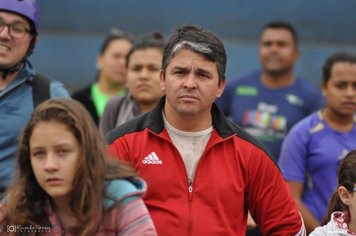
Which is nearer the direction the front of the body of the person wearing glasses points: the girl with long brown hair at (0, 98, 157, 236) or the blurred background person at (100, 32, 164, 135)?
the girl with long brown hair

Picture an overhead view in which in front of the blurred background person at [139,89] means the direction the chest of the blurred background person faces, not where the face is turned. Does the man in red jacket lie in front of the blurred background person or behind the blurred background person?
in front

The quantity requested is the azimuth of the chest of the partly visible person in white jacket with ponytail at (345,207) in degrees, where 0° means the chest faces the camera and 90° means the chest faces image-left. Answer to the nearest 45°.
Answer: approximately 315°

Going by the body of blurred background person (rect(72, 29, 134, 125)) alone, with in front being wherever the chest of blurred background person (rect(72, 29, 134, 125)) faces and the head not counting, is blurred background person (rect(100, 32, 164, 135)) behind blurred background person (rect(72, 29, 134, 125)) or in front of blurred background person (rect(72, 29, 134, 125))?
in front

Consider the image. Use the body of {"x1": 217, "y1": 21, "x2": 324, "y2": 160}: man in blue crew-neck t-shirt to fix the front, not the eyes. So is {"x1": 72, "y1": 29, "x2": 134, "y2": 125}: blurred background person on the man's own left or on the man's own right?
on the man's own right

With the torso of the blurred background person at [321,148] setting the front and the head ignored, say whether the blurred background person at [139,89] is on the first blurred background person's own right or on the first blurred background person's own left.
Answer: on the first blurred background person's own right

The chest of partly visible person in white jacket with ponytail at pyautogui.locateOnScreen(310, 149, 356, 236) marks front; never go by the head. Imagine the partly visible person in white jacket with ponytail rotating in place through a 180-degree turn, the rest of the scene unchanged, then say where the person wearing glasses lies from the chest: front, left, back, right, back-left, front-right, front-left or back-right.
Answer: front-left

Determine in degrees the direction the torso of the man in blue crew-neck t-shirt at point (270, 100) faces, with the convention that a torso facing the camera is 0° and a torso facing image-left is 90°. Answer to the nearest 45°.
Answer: approximately 0°

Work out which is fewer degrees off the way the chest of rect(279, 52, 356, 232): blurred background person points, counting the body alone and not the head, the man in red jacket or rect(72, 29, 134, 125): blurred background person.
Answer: the man in red jacket

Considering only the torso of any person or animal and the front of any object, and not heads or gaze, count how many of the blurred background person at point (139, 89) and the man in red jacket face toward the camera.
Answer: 2

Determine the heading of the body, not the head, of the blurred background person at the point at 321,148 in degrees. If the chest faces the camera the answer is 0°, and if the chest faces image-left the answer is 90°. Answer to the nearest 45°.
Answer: approximately 315°

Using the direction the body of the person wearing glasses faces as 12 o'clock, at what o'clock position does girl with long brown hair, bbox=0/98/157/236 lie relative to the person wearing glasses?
The girl with long brown hair is roughly at 10 o'clock from the person wearing glasses.
